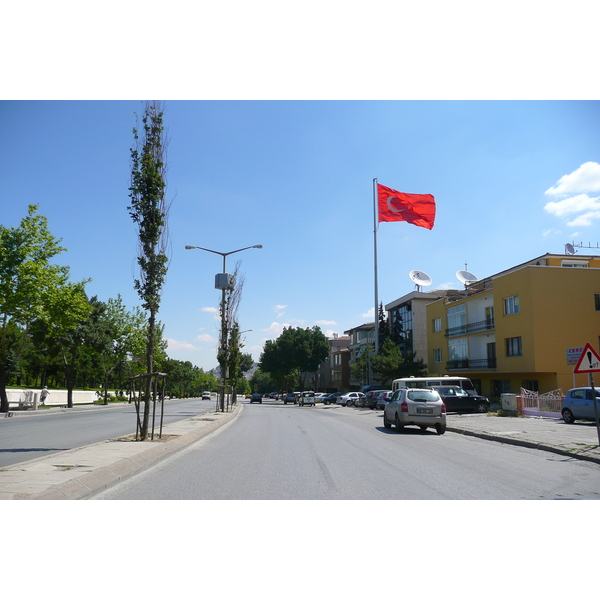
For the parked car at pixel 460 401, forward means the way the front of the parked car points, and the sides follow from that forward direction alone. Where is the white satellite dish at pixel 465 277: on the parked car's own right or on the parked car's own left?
on the parked car's own left

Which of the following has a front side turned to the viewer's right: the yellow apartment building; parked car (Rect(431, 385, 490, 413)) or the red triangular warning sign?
the parked car

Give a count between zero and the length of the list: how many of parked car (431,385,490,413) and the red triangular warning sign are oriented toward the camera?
1

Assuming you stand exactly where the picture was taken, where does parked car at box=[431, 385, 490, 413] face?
facing to the right of the viewer

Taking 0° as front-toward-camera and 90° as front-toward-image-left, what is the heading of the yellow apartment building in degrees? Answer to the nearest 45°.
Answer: approximately 45°

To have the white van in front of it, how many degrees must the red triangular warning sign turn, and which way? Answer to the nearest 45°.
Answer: approximately 180°

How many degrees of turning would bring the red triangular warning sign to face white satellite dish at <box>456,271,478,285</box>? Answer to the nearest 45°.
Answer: approximately 180°

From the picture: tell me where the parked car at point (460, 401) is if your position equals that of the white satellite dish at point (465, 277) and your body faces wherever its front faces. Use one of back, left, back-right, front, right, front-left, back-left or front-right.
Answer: front-right

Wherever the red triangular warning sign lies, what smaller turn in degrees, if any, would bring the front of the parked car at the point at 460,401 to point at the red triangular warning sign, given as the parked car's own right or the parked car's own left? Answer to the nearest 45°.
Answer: approximately 90° to the parked car's own right
